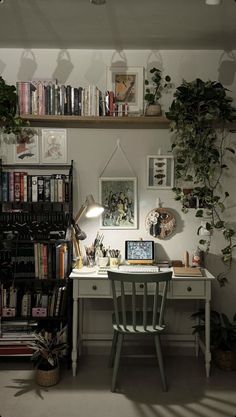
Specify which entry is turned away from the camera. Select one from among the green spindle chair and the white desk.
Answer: the green spindle chair

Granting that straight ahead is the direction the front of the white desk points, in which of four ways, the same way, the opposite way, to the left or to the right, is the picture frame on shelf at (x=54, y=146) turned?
the same way

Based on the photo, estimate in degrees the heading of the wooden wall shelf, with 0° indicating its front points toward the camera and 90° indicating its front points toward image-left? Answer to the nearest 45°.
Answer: approximately 0°

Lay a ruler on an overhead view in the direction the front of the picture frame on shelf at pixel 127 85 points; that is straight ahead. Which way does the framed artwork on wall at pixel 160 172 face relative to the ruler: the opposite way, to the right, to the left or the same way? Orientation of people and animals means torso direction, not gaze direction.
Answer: the same way

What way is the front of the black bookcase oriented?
toward the camera

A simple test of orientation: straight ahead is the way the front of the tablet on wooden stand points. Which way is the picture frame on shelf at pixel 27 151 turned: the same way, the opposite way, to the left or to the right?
the same way

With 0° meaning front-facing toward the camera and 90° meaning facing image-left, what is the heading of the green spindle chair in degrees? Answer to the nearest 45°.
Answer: approximately 180°

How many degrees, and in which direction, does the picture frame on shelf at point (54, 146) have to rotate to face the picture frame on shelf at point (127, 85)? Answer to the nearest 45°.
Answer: approximately 90° to its left

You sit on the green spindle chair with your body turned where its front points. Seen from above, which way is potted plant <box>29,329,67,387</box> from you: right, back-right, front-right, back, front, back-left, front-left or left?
left

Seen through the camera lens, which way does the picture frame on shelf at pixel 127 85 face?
facing the viewer

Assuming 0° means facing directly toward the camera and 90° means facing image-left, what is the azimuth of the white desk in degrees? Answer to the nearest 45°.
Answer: approximately 0°

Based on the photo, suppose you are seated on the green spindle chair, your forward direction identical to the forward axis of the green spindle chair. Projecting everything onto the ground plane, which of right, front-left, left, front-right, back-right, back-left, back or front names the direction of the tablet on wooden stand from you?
front

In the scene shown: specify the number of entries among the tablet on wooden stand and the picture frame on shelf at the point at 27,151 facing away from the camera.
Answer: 0

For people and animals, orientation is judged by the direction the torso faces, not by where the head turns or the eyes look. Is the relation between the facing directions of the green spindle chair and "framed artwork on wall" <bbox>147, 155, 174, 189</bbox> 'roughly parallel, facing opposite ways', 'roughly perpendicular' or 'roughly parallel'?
roughly parallel, facing opposite ways

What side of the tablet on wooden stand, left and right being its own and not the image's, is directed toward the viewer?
front

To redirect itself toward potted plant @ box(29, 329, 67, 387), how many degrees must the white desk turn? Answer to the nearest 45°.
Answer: approximately 90° to its right

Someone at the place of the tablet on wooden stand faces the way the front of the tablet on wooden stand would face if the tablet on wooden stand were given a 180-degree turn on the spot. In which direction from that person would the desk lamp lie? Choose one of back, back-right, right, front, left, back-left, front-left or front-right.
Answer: left

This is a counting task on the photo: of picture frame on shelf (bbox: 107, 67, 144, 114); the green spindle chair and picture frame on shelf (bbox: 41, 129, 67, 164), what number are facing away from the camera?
1
